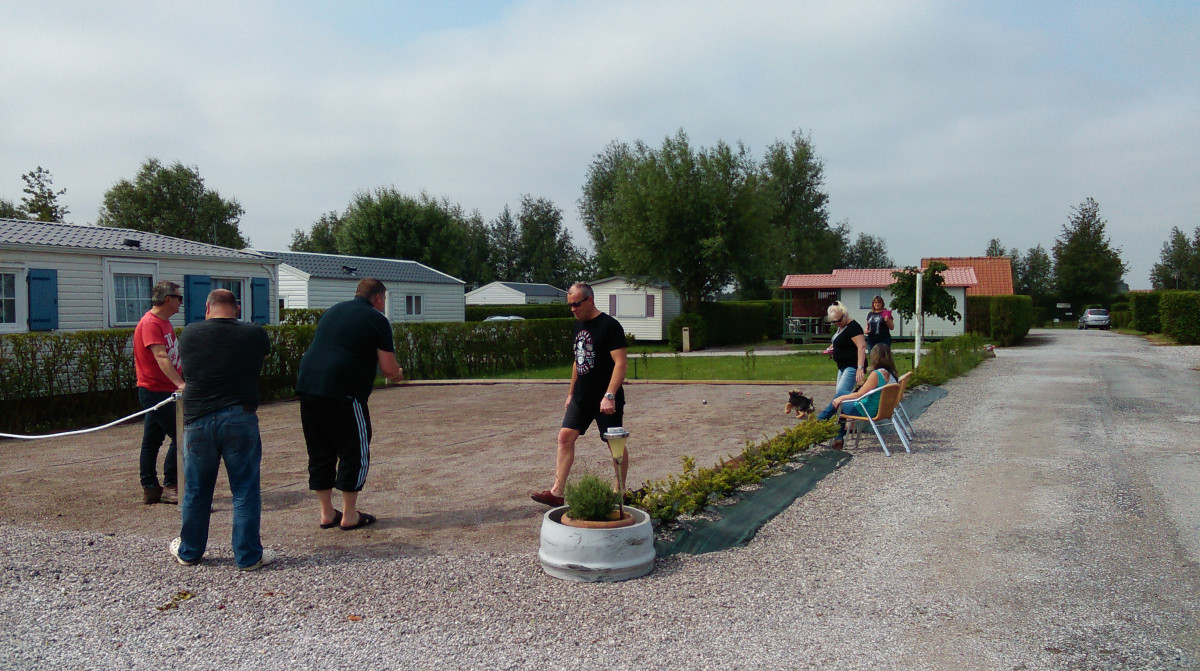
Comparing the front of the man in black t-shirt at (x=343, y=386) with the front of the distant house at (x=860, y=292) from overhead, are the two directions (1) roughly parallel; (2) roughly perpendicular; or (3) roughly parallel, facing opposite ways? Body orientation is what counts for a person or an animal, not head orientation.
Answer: roughly parallel, facing opposite ways

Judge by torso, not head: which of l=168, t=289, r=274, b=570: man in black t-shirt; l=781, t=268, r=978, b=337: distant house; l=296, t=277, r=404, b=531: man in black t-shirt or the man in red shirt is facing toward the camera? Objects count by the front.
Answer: the distant house

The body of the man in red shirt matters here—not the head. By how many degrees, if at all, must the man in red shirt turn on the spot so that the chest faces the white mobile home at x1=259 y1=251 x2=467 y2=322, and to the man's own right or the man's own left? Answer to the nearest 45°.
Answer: approximately 90° to the man's own left

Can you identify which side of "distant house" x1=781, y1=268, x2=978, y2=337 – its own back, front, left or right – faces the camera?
front

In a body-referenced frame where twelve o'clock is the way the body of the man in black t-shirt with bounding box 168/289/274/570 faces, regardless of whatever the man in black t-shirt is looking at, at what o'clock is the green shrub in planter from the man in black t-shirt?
The green shrub in planter is roughly at 4 o'clock from the man in black t-shirt.

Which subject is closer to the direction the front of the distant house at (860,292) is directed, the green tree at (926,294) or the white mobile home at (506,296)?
the green tree

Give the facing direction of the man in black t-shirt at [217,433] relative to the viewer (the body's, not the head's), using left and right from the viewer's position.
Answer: facing away from the viewer

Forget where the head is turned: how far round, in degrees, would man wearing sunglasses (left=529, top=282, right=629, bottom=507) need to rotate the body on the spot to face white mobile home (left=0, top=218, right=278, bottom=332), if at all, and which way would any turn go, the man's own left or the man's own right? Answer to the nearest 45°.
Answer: approximately 90° to the man's own right

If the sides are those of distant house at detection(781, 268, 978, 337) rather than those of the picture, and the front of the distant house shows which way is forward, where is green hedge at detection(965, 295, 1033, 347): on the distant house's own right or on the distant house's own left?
on the distant house's own left

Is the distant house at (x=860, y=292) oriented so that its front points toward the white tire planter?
yes

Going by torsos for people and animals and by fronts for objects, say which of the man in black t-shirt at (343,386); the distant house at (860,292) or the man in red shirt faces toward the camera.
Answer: the distant house

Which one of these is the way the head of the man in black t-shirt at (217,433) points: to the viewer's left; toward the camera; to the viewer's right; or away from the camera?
away from the camera

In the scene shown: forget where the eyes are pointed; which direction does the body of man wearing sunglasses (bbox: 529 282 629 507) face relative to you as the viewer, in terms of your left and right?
facing the viewer and to the left of the viewer

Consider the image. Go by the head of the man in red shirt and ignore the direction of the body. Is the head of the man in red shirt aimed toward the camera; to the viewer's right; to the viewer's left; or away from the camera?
to the viewer's right

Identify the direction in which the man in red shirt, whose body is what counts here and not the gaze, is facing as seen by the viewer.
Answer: to the viewer's right

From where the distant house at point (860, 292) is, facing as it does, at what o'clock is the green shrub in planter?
The green shrub in planter is roughly at 12 o'clock from the distant house.

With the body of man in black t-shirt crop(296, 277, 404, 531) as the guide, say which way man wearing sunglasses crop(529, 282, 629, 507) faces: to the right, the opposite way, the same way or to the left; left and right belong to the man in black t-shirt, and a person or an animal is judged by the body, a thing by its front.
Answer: the opposite way

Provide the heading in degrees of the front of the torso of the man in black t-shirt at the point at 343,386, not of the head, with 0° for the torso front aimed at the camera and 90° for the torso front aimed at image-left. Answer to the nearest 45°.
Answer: approximately 225°
